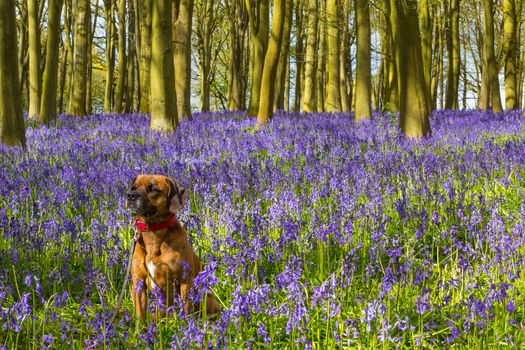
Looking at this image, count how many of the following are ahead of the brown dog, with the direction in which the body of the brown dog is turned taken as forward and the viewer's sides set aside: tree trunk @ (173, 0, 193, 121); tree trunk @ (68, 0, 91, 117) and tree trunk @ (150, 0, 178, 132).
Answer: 0

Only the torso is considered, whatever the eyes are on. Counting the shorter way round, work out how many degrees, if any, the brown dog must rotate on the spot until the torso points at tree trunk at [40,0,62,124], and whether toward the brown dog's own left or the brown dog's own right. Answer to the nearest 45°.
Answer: approximately 135° to the brown dog's own right

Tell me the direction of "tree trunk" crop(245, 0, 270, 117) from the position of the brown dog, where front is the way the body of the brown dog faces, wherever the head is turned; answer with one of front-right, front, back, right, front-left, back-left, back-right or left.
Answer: back-right

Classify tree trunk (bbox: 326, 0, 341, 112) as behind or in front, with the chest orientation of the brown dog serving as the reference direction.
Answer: behind

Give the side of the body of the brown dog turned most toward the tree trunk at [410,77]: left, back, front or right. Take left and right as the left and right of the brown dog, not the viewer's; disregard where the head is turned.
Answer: back

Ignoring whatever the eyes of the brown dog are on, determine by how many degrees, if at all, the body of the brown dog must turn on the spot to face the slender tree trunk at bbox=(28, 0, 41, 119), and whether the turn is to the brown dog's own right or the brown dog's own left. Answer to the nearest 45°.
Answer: approximately 135° to the brown dog's own right

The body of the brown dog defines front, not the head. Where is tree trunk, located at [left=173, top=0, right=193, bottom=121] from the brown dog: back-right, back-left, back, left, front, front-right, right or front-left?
back-right

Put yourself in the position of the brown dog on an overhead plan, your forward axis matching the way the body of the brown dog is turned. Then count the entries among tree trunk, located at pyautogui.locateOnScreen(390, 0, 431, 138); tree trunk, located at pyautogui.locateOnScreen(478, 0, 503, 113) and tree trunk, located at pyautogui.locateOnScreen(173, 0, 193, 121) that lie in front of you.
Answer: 0

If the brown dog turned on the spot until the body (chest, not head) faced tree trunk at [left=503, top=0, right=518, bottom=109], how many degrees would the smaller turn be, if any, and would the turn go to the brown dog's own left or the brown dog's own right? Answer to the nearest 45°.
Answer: approximately 180°

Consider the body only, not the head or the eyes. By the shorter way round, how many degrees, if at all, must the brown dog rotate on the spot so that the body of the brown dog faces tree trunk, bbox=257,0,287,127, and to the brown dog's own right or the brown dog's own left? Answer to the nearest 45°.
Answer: approximately 135° to the brown dog's own right

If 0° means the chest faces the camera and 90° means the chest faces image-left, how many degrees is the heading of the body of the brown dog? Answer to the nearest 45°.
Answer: approximately 45°
